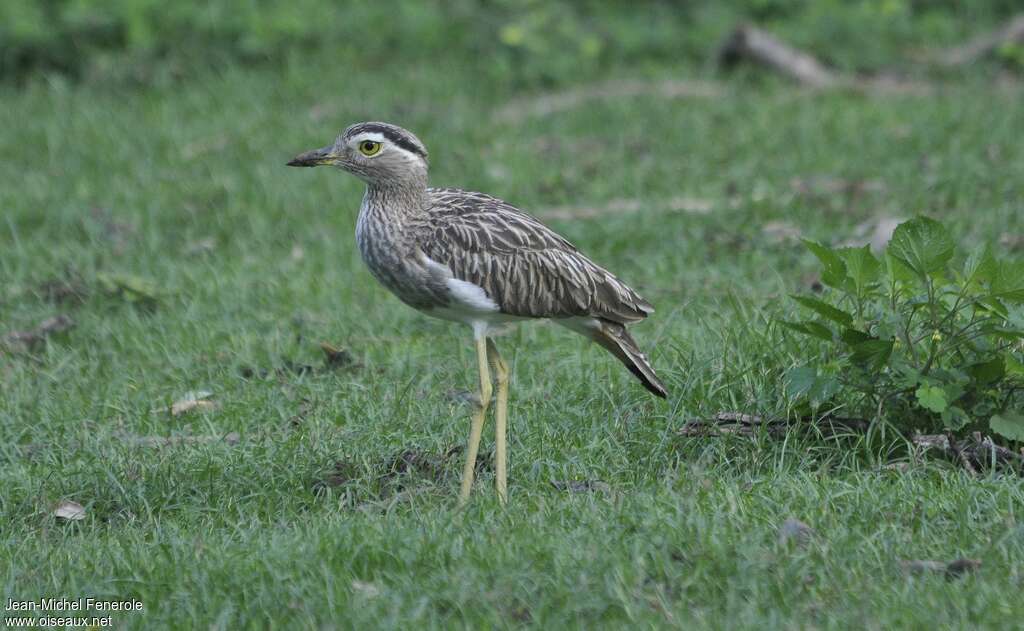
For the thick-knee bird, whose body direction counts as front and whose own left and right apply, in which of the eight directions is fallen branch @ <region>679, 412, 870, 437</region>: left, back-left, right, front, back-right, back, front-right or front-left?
back

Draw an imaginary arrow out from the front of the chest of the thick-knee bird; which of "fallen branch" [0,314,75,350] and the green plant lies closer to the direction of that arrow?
the fallen branch

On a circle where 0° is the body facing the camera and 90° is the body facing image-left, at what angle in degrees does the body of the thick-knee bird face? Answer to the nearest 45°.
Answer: approximately 90°

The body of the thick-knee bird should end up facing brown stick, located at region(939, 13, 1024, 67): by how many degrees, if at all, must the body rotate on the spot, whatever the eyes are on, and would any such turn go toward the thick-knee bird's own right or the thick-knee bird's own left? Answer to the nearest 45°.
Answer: approximately 135° to the thick-knee bird's own right

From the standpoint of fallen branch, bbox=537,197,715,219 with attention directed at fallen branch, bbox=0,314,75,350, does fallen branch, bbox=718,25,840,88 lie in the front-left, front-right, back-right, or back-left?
back-right

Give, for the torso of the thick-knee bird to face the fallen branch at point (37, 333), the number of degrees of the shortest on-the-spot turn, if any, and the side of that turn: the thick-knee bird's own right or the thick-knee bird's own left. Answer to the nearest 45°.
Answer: approximately 45° to the thick-knee bird's own right

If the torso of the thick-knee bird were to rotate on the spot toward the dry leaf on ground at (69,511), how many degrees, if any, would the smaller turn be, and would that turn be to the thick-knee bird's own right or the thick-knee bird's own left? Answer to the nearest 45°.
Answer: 0° — it already faces it

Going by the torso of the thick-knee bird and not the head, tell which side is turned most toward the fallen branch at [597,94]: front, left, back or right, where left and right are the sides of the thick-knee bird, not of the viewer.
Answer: right

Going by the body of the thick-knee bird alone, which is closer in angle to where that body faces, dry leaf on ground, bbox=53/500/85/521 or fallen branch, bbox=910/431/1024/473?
the dry leaf on ground
